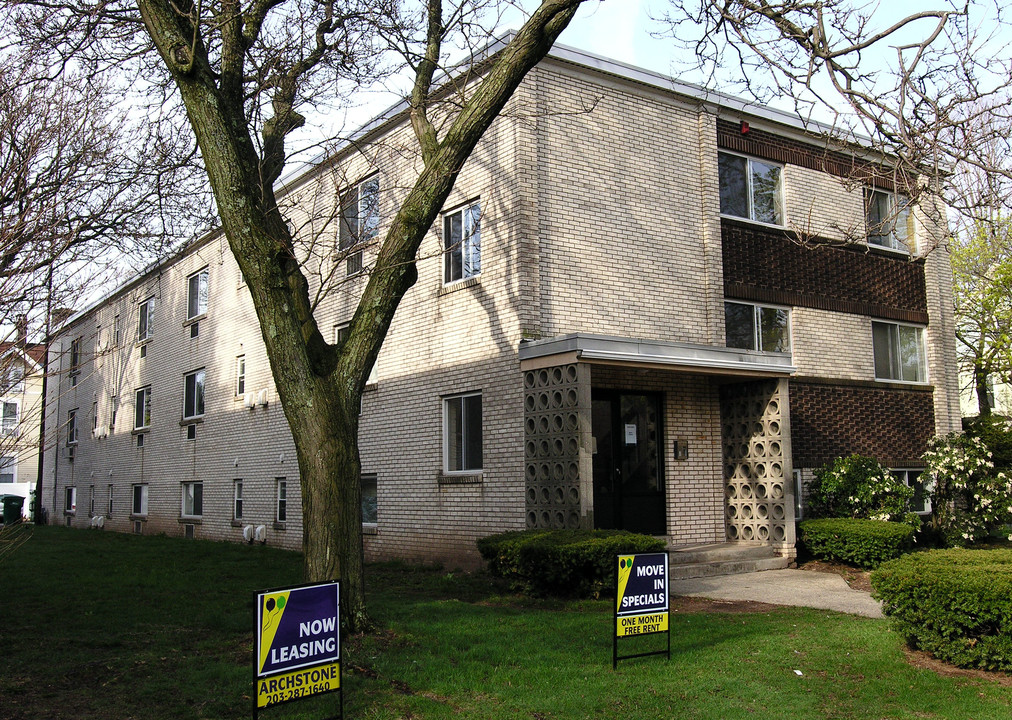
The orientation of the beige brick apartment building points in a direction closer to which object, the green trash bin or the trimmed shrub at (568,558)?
the trimmed shrub

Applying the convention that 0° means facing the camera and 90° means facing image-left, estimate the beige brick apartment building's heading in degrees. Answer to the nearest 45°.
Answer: approximately 315°

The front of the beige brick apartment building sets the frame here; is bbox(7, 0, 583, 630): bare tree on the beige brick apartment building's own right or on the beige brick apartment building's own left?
on the beige brick apartment building's own right

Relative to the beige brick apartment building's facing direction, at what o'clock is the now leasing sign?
The now leasing sign is roughly at 2 o'clock from the beige brick apartment building.

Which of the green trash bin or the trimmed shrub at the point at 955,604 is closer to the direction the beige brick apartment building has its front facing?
the trimmed shrub

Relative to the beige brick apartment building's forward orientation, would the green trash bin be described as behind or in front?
behind

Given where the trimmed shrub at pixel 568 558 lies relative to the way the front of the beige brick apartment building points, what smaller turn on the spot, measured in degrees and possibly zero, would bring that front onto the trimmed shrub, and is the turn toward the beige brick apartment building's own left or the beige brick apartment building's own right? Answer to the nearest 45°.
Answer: approximately 45° to the beige brick apartment building's own right

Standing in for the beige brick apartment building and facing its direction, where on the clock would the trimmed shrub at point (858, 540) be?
The trimmed shrub is roughly at 11 o'clock from the beige brick apartment building.
